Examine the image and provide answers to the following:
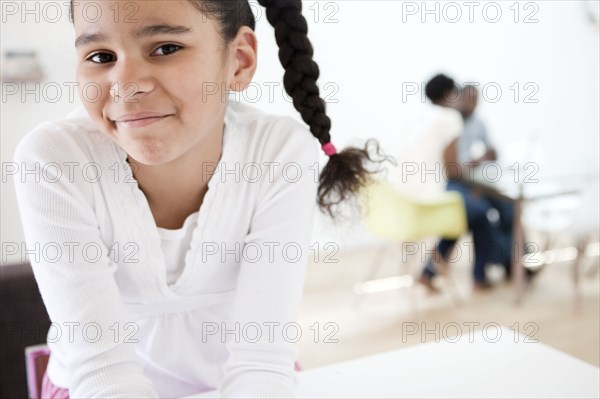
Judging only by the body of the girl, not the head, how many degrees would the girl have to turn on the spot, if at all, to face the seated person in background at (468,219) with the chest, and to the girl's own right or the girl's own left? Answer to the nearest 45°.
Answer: approximately 135° to the girl's own left

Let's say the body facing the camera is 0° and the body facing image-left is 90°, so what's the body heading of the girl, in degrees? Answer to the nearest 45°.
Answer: approximately 0°

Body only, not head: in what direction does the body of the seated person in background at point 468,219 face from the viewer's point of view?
to the viewer's right

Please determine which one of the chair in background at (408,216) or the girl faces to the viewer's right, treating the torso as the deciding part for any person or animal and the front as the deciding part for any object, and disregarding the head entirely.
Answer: the chair in background

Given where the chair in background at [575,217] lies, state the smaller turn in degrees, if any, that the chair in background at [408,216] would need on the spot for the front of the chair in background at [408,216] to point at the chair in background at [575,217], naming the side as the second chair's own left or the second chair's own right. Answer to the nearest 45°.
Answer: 0° — it already faces it

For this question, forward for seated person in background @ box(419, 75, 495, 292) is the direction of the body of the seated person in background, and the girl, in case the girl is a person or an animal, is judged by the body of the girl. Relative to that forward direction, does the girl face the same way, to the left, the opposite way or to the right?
to the right

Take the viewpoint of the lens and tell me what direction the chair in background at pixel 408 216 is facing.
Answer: facing to the right of the viewer

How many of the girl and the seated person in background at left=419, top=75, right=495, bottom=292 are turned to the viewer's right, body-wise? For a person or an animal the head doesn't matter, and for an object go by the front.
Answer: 1
